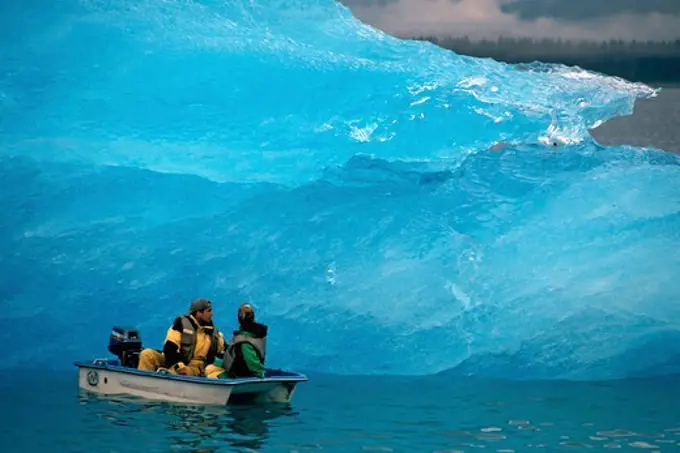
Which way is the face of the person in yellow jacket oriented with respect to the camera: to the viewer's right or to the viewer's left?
to the viewer's right

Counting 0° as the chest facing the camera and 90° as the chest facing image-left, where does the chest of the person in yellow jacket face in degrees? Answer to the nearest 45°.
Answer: approximately 315°

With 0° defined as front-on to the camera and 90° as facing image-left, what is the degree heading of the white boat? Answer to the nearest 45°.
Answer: approximately 315°
